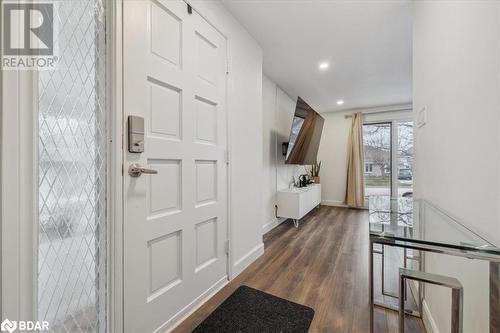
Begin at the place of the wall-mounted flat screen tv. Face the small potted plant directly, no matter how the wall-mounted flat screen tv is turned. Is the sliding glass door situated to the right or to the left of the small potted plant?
right

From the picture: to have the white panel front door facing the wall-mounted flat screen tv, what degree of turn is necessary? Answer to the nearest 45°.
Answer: approximately 90° to its left

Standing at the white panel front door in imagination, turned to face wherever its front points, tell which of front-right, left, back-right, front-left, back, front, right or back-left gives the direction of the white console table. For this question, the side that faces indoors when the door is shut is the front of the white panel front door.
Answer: left

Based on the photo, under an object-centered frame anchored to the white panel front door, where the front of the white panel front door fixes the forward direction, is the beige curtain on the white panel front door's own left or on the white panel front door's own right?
on the white panel front door's own left

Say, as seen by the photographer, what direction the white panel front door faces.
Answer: facing the viewer and to the right of the viewer

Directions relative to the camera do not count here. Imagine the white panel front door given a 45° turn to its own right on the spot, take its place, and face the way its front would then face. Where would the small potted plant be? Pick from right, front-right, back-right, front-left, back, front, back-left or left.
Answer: back-left
